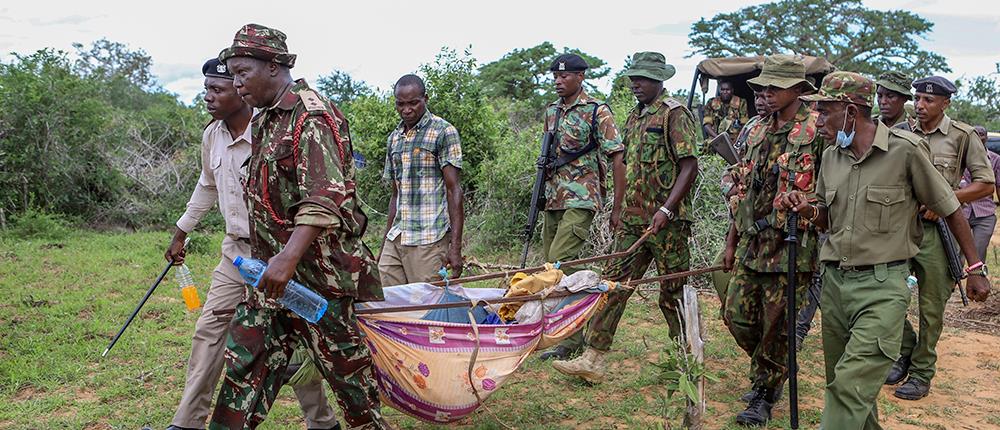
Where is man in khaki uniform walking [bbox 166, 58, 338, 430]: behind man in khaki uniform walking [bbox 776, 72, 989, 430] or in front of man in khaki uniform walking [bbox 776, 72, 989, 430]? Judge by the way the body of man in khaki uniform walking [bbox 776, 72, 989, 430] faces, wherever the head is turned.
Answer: in front

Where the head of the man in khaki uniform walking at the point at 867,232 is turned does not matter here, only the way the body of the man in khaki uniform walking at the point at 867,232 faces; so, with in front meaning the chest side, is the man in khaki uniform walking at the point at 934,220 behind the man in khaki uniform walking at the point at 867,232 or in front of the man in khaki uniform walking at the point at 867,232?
behind

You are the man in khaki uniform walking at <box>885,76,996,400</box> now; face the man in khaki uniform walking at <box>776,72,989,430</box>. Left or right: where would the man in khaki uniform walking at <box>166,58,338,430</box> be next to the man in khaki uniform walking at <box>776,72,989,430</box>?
right

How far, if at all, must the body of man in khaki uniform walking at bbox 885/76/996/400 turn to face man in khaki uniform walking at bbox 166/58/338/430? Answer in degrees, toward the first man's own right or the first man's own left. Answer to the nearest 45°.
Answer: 0° — they already face them

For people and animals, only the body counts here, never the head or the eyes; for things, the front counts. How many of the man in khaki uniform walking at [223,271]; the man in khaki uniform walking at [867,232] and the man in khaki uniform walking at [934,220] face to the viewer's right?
0

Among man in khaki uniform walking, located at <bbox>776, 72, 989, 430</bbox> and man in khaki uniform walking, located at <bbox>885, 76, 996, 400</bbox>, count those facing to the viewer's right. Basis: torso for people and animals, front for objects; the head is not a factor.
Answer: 0

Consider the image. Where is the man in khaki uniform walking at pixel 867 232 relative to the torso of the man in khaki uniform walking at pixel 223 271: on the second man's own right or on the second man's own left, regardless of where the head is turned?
on the second man's own left

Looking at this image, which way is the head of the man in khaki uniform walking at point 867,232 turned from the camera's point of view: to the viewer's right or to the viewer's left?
to the viewer's left

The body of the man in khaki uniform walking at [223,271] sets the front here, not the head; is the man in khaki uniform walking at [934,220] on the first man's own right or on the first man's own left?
on the first man's own left

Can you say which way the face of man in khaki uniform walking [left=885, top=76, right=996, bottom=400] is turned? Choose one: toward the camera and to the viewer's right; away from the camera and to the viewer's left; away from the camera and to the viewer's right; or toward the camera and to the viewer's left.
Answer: toward the camera and to the viewer's left

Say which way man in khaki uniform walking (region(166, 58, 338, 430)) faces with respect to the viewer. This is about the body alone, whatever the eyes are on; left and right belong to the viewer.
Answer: facing the viewer and to the left of the viewer
